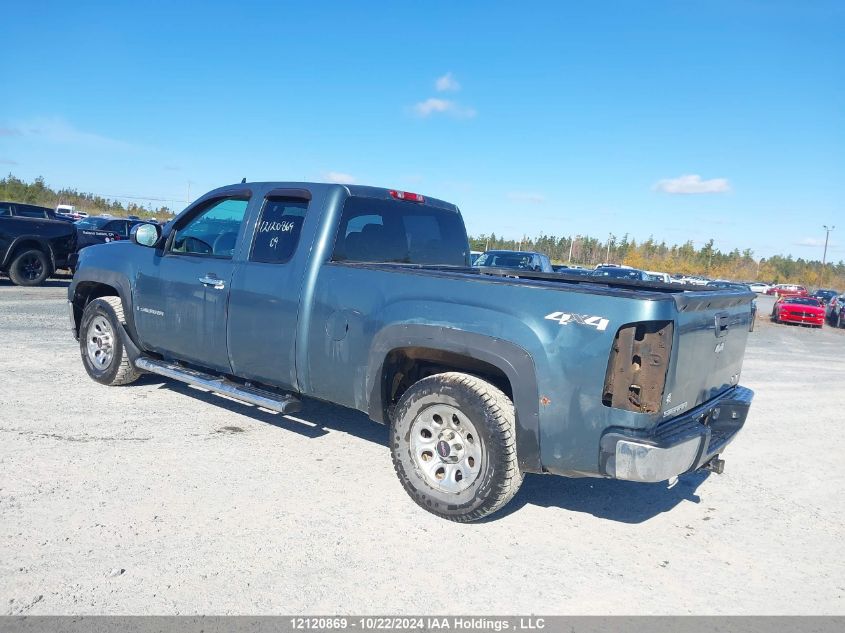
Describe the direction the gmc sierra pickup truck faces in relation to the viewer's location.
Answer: facing away from the viewer and to the left of the viewer

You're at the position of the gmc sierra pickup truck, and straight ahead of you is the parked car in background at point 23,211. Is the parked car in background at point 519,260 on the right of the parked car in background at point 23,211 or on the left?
right

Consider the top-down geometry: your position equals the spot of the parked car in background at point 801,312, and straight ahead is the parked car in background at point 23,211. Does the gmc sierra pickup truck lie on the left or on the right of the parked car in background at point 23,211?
left

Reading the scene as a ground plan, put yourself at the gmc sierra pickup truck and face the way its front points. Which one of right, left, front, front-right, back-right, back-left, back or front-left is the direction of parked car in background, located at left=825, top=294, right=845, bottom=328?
right

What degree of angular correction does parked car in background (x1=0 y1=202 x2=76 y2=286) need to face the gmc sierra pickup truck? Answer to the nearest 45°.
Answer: approximately 135° to its left

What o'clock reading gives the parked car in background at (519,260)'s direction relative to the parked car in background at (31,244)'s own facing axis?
the parked car in background at (519,260) is roughly at 5 o'clock from the parked car in background at (31,244).

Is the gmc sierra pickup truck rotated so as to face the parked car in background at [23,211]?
yes

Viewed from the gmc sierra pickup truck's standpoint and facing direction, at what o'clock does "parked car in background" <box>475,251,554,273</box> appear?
The parked car in background is roughly at 2 o'clock from the gmc sierra pickup truck.

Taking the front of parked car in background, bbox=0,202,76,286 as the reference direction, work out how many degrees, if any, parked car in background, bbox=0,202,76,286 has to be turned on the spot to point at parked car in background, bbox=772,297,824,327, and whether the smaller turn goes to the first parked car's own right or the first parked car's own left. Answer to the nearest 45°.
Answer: approximately 135° to the first parked car's own right

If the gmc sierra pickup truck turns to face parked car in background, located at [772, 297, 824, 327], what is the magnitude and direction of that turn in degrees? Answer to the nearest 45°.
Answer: approximately 90° to its right
